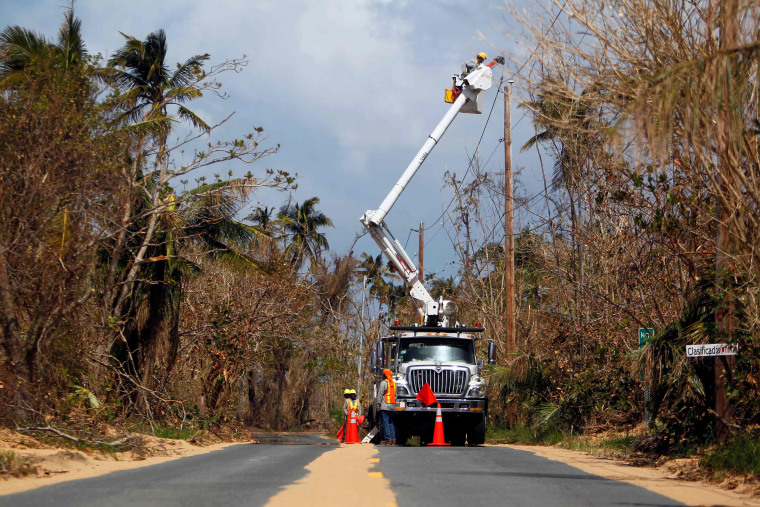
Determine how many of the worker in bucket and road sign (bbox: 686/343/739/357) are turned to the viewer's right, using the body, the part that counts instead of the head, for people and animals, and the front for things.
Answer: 1

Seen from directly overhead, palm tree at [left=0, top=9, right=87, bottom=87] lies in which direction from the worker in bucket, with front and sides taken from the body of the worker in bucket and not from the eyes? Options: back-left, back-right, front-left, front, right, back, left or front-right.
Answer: back-right

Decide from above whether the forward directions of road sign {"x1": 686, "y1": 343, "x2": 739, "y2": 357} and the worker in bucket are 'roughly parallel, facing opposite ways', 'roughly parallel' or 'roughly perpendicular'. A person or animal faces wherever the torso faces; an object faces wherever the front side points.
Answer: roughly perpendicular

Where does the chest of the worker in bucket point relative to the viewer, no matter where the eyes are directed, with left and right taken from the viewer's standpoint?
facing to the right of the viewer

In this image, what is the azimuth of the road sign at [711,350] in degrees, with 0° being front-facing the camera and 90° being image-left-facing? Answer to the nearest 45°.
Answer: approximately 0°
